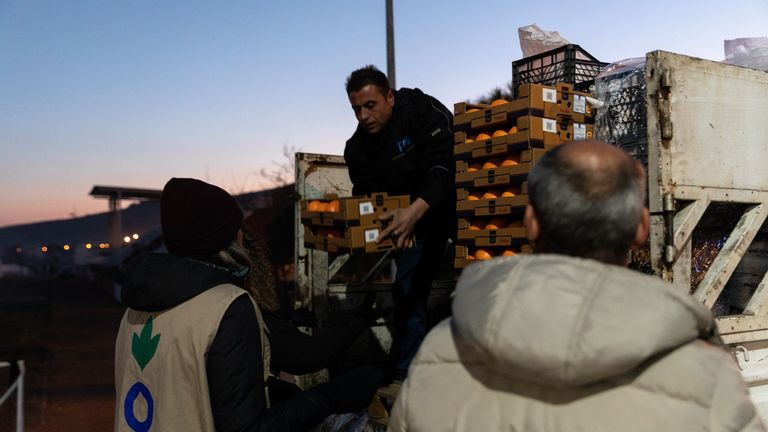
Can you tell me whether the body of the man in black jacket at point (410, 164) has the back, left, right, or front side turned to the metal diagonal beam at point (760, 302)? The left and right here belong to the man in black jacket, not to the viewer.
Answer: left

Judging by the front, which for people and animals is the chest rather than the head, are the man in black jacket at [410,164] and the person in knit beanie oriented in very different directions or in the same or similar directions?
very different directions

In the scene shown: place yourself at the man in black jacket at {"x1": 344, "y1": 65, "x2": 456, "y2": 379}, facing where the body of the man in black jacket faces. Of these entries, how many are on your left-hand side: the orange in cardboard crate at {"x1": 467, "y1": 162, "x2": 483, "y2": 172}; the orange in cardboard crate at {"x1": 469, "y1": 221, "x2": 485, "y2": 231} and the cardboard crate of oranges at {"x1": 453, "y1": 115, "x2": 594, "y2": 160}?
3

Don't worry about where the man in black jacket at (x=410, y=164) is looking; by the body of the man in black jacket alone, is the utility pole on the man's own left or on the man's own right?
on the man's own right

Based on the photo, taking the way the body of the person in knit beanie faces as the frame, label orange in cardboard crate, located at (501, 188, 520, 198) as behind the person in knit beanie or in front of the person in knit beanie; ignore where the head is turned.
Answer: in front

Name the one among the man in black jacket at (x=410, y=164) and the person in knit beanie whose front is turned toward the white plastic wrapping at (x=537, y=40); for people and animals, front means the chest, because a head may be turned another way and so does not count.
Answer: the person in knit beanie

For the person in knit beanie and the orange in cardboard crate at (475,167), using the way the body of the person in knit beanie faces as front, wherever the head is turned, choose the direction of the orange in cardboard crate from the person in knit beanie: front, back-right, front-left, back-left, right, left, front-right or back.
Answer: front

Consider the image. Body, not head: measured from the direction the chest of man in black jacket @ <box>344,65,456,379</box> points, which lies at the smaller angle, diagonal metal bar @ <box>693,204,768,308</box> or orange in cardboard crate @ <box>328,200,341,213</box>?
the orange in cardboard crate

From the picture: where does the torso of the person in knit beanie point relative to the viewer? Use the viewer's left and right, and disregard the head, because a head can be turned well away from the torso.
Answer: facing away from the viewer and to the right of the viewer

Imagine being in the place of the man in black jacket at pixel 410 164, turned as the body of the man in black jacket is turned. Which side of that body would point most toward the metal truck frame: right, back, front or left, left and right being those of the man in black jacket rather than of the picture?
left

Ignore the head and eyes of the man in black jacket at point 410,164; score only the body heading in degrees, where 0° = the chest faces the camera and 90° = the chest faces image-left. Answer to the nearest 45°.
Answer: approximately 45°

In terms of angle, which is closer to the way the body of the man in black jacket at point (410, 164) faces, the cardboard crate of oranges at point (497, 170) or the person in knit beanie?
the person in knit beanie

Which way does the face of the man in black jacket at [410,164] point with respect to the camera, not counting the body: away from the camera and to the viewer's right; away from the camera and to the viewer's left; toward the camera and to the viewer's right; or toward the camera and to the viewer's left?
toward the camera and to the viewer's left

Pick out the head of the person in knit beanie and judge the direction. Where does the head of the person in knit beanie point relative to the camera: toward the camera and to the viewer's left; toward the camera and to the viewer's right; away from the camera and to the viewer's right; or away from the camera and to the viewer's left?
away from the camera and to the viewer's right

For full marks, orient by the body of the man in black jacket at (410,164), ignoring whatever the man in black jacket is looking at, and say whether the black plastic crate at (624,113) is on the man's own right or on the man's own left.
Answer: on the man's own left

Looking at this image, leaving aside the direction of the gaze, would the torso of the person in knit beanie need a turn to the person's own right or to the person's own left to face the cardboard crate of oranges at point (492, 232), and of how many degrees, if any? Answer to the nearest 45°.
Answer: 0° — they already face it

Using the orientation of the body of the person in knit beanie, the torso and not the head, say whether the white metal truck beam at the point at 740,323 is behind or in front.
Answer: in front

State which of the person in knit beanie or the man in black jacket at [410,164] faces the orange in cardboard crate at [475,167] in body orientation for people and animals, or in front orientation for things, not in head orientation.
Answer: the person in knit beanie

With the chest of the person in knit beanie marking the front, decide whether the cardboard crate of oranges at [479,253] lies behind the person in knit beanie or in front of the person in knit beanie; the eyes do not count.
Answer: in front
